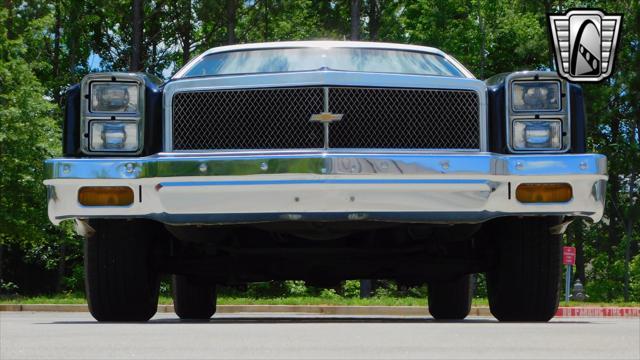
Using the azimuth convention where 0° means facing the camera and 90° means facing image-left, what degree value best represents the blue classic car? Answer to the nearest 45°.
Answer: approximately 0°
